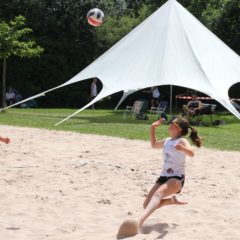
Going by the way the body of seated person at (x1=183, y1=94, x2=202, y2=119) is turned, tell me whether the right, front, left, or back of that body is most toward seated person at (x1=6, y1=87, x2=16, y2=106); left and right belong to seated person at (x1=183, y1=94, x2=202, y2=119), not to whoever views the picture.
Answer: right

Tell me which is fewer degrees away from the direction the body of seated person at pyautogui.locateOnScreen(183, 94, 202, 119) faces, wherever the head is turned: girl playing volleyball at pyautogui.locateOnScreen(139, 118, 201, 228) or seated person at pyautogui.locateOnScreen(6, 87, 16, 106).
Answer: the girl playing volleyball

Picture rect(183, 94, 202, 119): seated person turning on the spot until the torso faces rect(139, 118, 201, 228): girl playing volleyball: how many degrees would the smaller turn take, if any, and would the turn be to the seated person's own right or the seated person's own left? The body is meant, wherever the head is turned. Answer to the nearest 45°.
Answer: approximately 45° to the seated person's own left

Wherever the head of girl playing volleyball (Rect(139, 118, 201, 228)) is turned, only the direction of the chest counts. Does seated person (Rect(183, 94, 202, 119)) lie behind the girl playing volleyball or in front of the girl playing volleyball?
behind

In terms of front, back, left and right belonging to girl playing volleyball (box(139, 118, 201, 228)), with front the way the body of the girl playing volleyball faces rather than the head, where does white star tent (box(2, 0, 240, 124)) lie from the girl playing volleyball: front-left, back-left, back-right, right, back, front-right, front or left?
back-right
